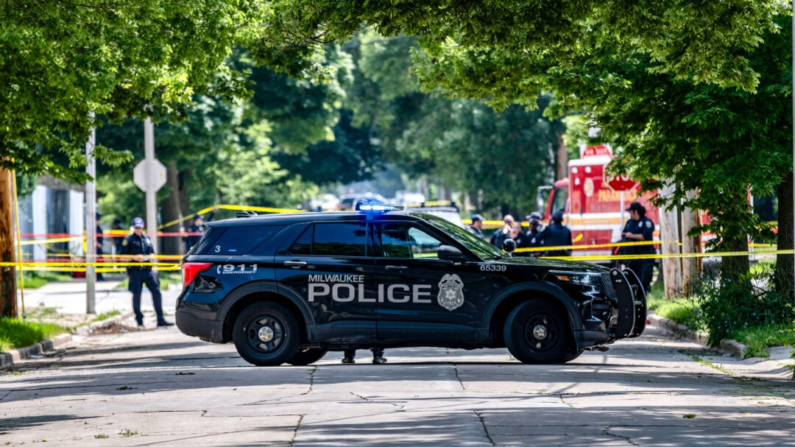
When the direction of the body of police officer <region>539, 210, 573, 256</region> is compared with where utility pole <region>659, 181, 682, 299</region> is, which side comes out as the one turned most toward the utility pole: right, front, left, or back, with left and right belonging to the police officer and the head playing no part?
right

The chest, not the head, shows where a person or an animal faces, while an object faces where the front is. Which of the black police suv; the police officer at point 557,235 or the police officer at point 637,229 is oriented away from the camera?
the police officer at point 557,235

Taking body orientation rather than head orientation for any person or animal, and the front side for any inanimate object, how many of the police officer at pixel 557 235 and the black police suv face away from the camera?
1

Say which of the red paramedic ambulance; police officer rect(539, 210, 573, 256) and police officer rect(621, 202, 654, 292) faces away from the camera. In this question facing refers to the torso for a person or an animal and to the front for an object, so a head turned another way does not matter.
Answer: police officer rect(539, 210, 573, 256)

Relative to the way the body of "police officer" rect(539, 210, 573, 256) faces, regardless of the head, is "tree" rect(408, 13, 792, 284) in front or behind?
behind

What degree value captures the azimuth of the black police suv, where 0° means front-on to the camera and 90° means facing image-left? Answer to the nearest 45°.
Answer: approximately 270°

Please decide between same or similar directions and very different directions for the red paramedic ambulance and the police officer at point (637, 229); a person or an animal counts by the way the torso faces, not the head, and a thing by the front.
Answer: same or similar directions

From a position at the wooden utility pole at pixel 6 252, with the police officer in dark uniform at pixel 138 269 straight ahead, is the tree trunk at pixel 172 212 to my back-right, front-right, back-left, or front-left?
front-left

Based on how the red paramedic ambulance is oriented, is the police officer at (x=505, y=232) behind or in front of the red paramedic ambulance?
in front

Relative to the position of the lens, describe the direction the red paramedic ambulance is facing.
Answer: facing the viewer and to the left of the viewer

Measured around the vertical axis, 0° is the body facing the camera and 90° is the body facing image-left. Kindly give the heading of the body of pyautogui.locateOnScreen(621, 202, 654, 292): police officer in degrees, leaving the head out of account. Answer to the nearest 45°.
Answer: approximately 45°
